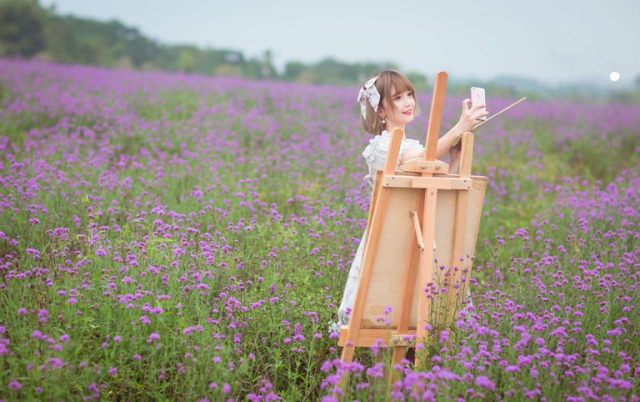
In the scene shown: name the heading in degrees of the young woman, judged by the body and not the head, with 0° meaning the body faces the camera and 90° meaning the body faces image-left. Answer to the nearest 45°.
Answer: approximately 315°

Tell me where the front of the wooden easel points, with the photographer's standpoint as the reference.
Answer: facing away from the viewer and to the left of the viewer

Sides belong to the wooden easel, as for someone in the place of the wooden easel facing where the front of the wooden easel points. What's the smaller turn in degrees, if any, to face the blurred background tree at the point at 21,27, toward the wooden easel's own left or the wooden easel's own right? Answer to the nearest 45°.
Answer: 0° — it already faces it

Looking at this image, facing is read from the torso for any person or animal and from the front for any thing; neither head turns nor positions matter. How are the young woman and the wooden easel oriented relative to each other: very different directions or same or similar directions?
very different directions

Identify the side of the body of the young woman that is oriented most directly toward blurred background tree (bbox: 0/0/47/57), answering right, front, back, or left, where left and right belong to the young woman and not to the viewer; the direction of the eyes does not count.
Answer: back
